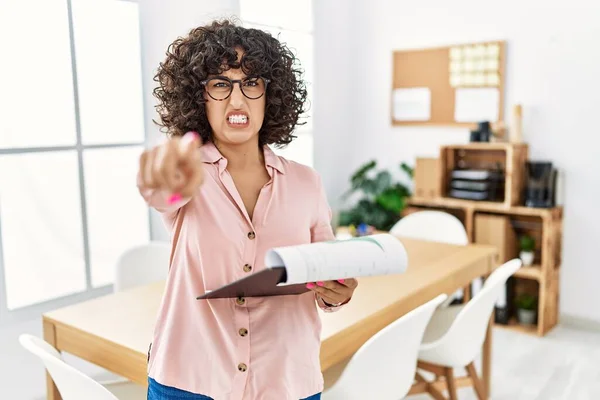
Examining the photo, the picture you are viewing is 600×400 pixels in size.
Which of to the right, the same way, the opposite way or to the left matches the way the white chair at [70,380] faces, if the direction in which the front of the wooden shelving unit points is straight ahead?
the opposite way

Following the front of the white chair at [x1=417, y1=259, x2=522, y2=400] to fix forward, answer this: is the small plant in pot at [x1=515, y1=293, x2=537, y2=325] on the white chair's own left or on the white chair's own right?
on the white chair's own right

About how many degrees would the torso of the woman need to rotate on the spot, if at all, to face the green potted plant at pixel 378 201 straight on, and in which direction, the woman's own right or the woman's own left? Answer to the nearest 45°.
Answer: approximately 180°

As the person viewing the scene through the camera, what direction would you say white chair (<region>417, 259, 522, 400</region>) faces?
facing to the left of the viewer

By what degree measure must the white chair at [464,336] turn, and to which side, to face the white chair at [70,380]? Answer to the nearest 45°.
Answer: approximately 45° to its left
